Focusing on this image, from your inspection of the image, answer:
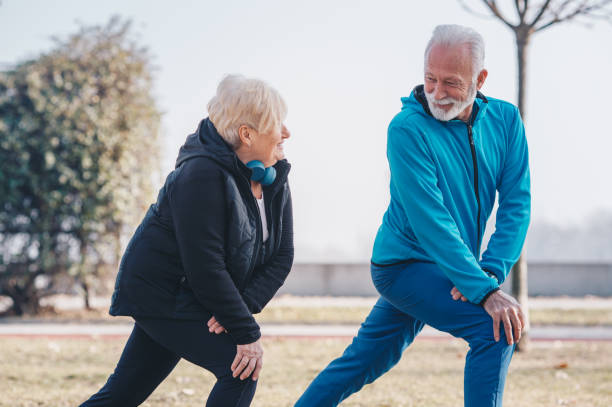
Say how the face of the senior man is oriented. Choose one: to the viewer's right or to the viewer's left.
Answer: to the viewer's left

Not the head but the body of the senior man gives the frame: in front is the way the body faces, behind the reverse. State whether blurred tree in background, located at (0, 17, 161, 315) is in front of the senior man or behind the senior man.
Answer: behind

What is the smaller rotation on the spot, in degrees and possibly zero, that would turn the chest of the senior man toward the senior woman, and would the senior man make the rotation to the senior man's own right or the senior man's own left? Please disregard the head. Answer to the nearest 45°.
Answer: approximately 90° to the senior man's own right

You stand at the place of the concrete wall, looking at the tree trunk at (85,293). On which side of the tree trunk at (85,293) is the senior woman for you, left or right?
left

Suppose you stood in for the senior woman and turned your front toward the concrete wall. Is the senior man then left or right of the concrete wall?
right
